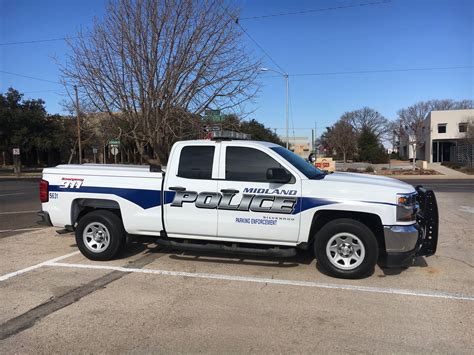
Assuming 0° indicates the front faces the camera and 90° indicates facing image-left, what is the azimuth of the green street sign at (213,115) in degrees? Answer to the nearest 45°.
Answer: approximately 0°

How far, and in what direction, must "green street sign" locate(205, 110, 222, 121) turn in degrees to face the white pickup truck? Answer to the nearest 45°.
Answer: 0° — it already faces it

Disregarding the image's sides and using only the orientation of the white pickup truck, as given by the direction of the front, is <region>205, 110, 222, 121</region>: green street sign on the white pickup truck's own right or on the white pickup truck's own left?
on the white pickup truck's own left

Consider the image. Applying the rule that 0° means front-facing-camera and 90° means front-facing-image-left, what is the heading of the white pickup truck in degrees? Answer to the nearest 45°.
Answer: approximately 270°

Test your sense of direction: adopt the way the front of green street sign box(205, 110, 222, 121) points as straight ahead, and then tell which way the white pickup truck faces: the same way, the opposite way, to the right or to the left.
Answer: to the left

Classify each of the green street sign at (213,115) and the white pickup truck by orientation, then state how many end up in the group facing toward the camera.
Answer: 1
